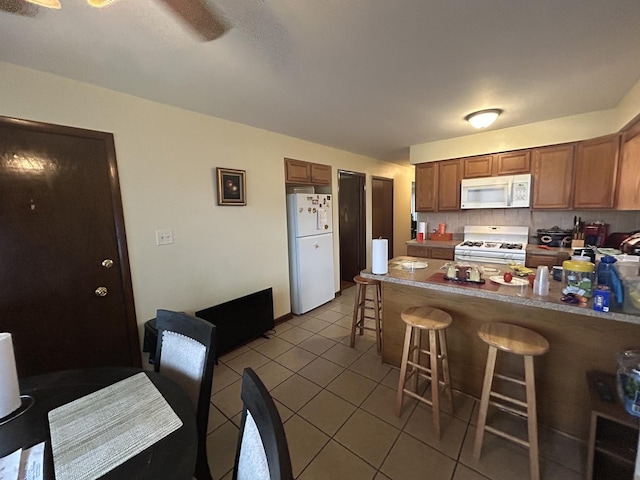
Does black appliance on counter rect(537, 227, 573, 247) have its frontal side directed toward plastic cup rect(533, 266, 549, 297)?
yes

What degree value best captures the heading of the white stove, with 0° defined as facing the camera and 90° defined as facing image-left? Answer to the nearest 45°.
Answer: approximately 0°

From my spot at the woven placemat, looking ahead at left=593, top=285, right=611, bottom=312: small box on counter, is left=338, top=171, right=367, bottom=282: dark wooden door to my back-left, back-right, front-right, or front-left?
front-left

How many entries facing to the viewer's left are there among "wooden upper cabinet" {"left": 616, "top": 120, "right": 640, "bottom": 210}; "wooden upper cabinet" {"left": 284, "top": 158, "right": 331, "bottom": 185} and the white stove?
1

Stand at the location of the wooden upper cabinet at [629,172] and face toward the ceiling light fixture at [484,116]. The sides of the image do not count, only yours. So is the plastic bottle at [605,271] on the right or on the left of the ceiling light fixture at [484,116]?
left

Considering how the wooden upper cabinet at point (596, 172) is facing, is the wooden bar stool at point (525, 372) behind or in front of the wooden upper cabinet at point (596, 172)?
in front

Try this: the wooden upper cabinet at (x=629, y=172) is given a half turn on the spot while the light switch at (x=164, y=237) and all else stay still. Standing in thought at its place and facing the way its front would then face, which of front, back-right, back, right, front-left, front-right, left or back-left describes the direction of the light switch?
back-right

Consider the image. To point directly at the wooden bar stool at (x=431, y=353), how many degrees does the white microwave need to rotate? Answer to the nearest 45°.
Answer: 0° — it already faces it

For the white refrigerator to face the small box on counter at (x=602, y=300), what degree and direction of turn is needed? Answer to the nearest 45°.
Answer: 0° — it already faces it

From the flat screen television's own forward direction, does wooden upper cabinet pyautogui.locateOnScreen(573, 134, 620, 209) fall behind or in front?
in front

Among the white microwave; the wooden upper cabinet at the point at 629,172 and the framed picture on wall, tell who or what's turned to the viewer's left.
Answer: the wooden upper cabinet

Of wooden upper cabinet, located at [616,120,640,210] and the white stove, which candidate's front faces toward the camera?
the white stove

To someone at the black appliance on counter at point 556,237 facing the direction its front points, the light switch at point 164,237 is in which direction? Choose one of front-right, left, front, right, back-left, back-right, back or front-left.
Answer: front-right

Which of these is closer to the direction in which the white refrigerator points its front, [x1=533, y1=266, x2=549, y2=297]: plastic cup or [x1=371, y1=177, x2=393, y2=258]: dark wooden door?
the plastic cup

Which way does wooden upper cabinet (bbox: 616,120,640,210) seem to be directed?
to the viewer's left
